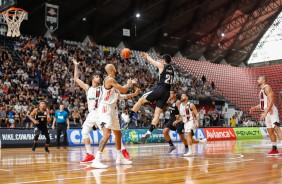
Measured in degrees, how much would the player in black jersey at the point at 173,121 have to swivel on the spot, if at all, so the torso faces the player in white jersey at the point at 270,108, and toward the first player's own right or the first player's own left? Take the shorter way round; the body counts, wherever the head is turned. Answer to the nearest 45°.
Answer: approximately 90° to the first player's own left

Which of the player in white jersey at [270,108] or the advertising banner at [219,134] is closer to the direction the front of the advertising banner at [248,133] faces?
the player in white jersey

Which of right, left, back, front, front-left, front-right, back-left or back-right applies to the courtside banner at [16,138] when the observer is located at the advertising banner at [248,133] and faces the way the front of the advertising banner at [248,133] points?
front-right

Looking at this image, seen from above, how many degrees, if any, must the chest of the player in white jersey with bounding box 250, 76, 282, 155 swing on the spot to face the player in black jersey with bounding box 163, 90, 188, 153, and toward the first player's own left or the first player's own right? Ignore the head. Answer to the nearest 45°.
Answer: approximately 45° to the first player's own right

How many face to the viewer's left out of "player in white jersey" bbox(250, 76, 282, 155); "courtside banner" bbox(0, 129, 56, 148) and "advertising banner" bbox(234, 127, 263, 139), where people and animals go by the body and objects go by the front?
1

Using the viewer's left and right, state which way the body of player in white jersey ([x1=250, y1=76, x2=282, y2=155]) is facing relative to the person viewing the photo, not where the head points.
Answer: facing to the left of the viewer

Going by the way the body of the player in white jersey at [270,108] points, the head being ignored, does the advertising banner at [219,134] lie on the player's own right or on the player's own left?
on the player's own right

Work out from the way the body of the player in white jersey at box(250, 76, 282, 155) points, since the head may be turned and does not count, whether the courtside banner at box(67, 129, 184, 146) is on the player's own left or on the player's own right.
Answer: on the player's own right

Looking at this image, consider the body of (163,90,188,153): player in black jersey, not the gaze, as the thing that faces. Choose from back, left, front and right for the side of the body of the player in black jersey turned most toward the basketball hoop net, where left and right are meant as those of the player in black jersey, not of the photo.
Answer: front

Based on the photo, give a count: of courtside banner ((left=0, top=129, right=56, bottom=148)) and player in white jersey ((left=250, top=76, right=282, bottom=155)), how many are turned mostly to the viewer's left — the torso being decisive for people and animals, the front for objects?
1
